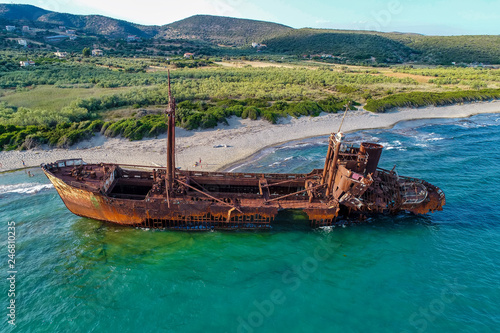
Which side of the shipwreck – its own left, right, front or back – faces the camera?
left
